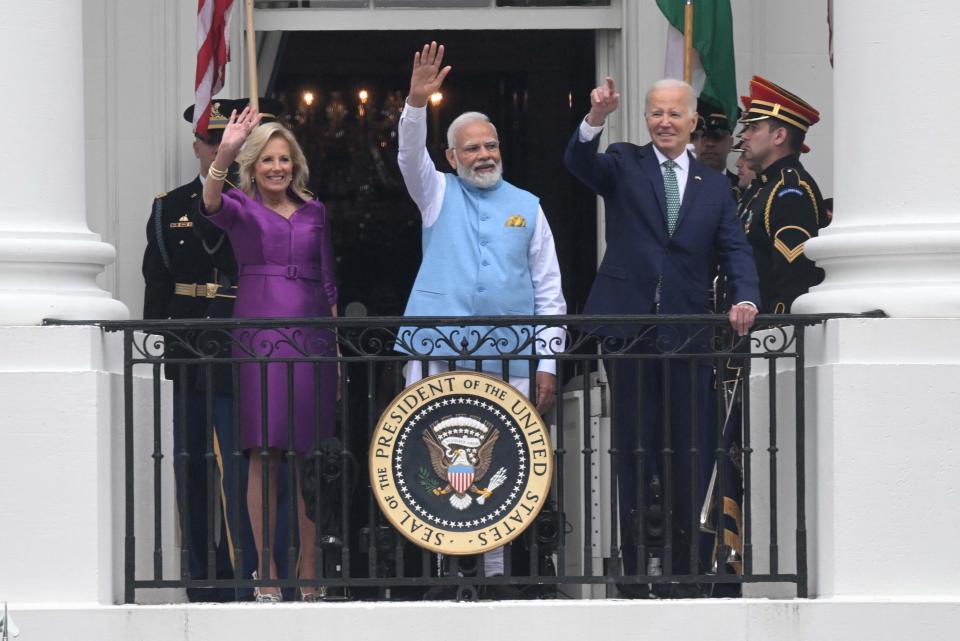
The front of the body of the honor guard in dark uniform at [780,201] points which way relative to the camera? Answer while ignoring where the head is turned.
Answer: to the viewer's left

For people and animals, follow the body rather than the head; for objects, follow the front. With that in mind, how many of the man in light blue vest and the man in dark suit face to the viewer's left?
0

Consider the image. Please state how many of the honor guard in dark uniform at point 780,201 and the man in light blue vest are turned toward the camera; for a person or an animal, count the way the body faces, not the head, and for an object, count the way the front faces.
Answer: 1

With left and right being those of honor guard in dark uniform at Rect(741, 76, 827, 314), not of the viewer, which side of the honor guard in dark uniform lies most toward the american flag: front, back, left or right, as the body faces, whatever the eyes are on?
front

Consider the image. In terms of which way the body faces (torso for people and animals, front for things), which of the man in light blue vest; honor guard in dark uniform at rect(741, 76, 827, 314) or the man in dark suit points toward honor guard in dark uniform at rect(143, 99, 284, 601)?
honor guard in dark uniform at rect(741, 76, 827, 314)

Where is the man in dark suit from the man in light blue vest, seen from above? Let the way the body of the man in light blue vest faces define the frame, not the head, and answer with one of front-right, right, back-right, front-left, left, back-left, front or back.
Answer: left

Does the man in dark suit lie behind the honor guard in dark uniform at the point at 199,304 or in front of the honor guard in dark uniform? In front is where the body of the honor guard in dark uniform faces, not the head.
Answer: in front

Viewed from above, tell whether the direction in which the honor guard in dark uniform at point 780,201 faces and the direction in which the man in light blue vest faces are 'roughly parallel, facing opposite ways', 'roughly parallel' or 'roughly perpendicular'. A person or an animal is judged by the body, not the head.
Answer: roughly perpendicular

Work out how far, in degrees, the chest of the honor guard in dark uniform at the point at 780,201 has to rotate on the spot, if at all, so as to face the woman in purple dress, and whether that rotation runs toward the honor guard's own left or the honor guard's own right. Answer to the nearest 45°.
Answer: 0° — they already face them

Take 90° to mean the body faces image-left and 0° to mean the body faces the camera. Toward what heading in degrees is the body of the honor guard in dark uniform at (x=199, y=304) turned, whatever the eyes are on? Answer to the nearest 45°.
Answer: approximately 315°
